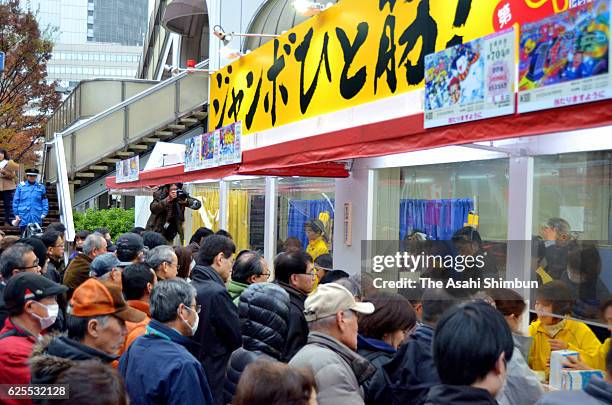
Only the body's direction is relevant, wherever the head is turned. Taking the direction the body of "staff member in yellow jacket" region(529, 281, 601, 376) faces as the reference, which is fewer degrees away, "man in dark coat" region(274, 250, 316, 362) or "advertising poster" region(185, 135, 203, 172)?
the man in dark coat

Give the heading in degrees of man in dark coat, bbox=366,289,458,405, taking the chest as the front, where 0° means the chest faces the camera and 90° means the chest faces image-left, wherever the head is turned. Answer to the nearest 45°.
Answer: approximately 225°

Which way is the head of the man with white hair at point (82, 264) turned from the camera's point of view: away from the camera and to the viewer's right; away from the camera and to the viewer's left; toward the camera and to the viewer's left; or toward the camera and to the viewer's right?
away from the camera and to the viewer's right

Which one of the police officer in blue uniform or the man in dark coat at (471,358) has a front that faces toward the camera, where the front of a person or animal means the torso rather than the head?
the police officer in blue uniform

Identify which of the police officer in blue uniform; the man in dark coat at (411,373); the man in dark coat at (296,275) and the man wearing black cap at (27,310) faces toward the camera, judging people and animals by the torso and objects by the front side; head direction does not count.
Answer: the police officer in blue uniform

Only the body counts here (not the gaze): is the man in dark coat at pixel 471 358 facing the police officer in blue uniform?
no

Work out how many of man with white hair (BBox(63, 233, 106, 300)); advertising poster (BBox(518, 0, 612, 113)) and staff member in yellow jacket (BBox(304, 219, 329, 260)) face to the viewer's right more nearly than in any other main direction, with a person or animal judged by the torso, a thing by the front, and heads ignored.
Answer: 1

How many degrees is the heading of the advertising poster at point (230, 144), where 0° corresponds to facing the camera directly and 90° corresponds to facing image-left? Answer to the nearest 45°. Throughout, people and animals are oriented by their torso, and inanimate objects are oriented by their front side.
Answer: approximately 45°

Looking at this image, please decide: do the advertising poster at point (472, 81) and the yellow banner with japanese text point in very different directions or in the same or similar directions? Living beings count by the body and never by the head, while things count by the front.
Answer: same or similar directions

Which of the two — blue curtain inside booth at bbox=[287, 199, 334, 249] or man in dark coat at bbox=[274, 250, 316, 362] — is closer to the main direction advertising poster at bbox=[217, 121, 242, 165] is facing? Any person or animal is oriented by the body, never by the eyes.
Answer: the man in dark coat

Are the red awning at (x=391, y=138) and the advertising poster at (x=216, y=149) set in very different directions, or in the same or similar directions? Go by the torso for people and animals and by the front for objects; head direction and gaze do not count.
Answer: same or similar directions

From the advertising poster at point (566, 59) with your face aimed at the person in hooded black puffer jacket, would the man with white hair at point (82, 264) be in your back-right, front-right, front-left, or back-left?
front-right

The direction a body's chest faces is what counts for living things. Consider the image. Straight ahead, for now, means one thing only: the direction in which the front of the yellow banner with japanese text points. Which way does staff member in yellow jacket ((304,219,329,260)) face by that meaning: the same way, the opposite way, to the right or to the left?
the same way

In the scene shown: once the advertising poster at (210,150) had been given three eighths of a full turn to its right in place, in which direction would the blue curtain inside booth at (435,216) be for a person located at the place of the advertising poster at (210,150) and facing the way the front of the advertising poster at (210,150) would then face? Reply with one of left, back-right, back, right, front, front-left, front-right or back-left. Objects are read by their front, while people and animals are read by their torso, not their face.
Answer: back-right

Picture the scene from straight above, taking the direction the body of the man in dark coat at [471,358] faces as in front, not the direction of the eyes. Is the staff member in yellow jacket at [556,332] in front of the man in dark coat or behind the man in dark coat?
in front

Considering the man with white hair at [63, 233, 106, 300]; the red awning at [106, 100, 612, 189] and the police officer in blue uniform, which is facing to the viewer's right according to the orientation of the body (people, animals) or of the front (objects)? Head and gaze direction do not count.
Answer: the man with white hair

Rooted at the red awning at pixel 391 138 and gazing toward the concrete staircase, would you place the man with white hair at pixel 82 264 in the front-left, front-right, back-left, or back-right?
front-left

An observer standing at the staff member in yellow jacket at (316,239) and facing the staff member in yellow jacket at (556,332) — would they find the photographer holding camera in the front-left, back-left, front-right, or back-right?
back-right

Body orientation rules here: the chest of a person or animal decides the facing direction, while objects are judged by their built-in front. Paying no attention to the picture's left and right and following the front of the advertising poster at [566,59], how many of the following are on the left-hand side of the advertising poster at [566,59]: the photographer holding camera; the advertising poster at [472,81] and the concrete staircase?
0
